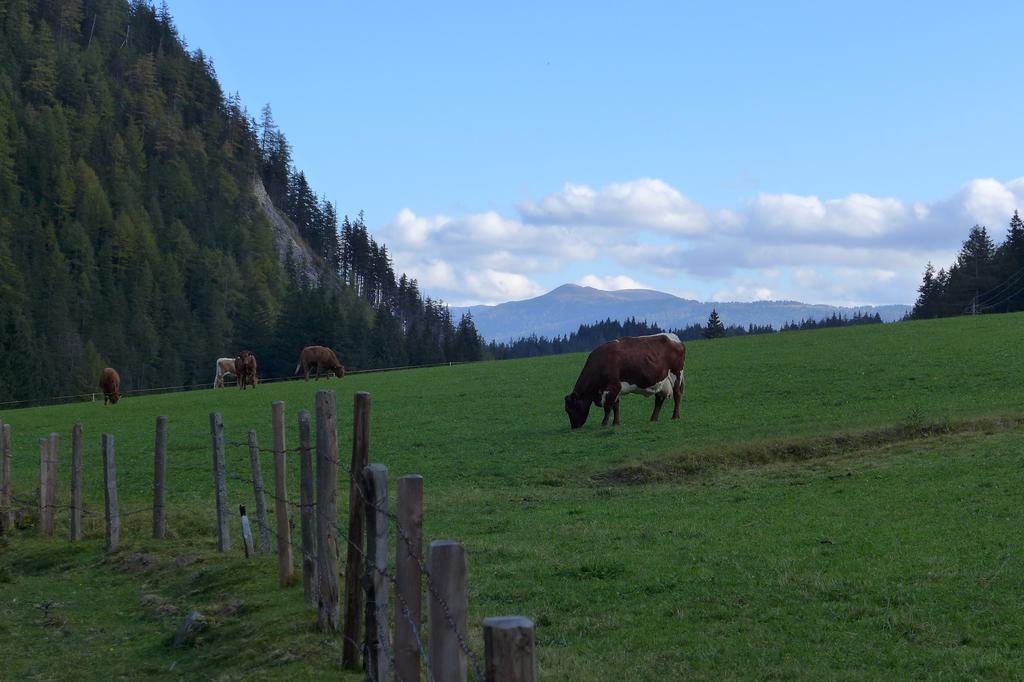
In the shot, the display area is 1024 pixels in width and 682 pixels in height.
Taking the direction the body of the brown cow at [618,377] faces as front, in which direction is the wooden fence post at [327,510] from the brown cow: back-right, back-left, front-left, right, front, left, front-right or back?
left

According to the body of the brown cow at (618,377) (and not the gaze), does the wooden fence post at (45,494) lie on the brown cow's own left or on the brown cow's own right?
on the brown cow's own left

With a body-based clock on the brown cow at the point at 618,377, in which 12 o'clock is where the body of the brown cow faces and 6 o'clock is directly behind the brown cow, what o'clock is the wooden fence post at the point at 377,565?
The wooden fence post is roughly at 9 o'clock from the brown cow.

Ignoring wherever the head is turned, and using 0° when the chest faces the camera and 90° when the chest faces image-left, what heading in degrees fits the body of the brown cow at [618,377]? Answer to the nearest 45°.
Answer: approximately 90°

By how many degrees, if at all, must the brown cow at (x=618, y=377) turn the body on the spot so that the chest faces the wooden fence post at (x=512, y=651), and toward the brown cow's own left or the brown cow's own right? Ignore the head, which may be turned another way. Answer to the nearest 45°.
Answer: approximately 90° to the brown cow's own left

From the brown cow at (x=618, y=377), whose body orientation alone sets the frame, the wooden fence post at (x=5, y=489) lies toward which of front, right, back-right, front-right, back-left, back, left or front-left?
front-left

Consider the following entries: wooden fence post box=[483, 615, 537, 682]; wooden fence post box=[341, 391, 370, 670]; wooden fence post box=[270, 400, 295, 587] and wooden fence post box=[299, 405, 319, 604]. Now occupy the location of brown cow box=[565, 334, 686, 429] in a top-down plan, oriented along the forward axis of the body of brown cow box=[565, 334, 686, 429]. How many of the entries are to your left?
4

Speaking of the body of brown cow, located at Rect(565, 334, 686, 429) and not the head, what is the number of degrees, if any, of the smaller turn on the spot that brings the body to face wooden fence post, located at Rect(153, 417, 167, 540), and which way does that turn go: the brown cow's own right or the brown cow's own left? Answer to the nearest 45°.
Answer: approximately 45° to the brown cow's own left

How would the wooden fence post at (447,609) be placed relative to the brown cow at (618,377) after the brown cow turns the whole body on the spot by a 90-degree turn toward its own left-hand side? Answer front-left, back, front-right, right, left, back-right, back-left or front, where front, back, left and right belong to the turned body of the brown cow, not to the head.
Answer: front

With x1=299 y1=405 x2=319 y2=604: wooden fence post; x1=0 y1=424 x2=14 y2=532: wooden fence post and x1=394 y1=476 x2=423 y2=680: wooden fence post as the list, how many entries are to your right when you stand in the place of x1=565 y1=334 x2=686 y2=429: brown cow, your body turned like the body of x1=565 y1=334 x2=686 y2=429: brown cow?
0

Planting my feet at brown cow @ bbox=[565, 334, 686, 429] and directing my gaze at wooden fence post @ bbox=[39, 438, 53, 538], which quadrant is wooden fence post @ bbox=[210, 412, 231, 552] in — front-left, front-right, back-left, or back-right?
front-left

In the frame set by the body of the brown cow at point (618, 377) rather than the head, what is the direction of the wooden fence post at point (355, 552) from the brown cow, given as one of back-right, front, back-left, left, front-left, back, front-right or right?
left

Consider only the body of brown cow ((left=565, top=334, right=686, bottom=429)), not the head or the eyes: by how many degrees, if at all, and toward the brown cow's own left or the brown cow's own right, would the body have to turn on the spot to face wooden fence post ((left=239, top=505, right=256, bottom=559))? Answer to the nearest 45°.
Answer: approximately 90° to the brown cow's own left

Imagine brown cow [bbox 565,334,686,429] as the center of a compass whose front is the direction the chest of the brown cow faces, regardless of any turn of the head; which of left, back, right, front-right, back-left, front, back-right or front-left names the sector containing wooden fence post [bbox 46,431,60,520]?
front-left
